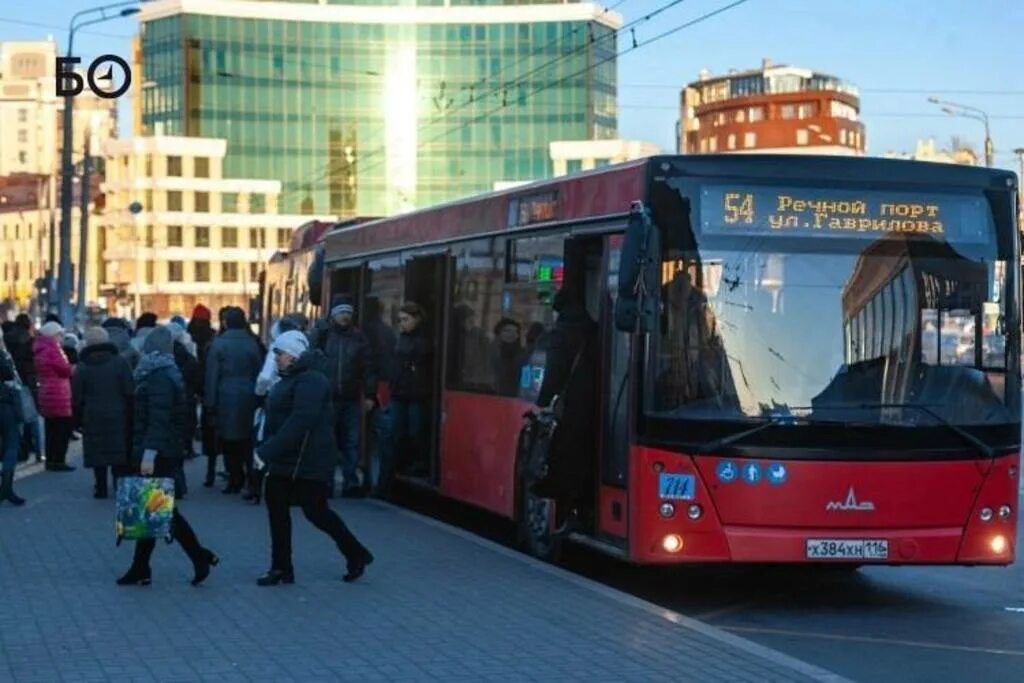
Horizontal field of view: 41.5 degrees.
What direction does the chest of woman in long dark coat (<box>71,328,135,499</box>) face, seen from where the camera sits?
away from the camera

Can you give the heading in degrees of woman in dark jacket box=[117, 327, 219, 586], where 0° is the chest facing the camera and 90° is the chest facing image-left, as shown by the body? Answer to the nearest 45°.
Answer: approximately 90°

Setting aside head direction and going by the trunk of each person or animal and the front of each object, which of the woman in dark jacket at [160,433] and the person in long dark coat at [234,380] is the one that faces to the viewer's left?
the woman in dark jacket at [160,433]

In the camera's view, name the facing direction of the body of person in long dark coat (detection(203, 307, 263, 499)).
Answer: away from the camera

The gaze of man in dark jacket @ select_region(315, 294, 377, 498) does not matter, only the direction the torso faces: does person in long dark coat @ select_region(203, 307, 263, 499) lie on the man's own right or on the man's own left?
on the man's own right

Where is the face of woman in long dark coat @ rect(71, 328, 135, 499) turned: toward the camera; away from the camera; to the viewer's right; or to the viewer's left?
away from the camera

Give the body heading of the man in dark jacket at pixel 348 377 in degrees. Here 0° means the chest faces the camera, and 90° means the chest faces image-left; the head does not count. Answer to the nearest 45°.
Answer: approximately 0°
